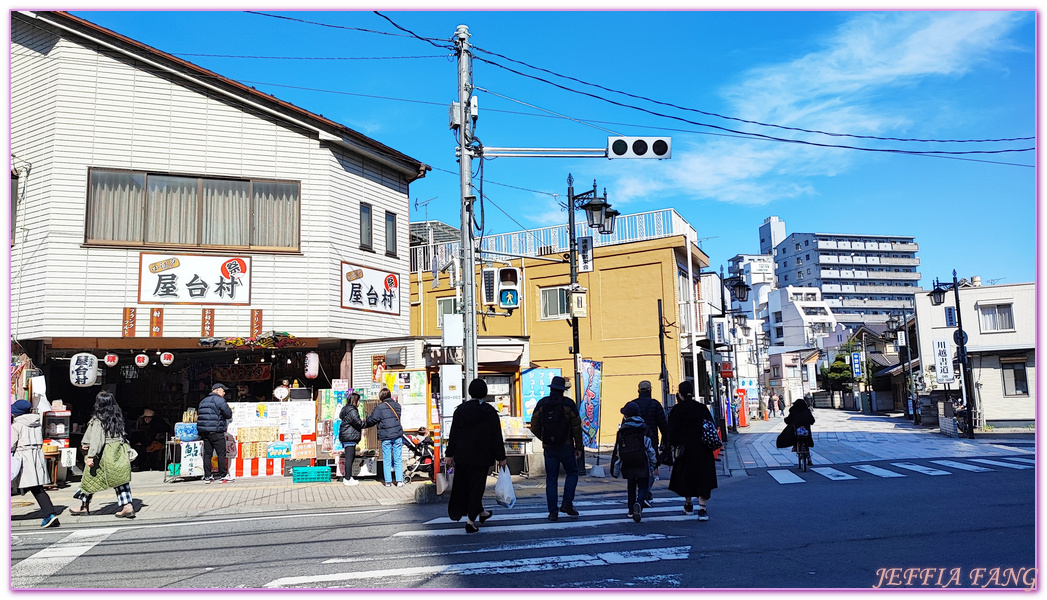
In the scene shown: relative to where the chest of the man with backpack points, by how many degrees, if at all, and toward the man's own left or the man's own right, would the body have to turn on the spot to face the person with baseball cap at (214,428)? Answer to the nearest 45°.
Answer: approximately 45° to the man's own left

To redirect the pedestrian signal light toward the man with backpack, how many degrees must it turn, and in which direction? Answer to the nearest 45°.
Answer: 0° — it already faces them

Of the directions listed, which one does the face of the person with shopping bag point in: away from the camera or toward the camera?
away from the camera

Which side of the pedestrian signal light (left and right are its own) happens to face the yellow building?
back

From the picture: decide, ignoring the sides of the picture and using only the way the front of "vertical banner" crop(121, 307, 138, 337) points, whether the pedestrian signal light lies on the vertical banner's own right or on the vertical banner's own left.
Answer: on the vertical banner's own left

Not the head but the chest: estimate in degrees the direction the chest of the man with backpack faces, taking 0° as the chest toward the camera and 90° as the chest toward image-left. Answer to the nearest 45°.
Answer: approximately 180°

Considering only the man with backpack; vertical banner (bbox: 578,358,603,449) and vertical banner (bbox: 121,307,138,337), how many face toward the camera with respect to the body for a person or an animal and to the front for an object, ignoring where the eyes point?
2

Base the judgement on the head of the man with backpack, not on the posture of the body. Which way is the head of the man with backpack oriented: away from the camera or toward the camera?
away from the camera

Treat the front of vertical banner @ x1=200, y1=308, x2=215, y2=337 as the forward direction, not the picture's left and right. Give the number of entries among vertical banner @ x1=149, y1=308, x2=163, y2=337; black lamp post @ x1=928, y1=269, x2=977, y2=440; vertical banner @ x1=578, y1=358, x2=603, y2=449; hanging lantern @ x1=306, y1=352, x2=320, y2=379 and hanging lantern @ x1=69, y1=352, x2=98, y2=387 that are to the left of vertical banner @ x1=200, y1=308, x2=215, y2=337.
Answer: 3

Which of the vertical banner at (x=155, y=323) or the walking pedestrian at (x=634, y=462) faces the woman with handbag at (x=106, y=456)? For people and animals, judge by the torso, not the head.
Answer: the vertical banner

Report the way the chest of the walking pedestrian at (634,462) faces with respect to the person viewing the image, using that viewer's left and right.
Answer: facing away from the viewer
